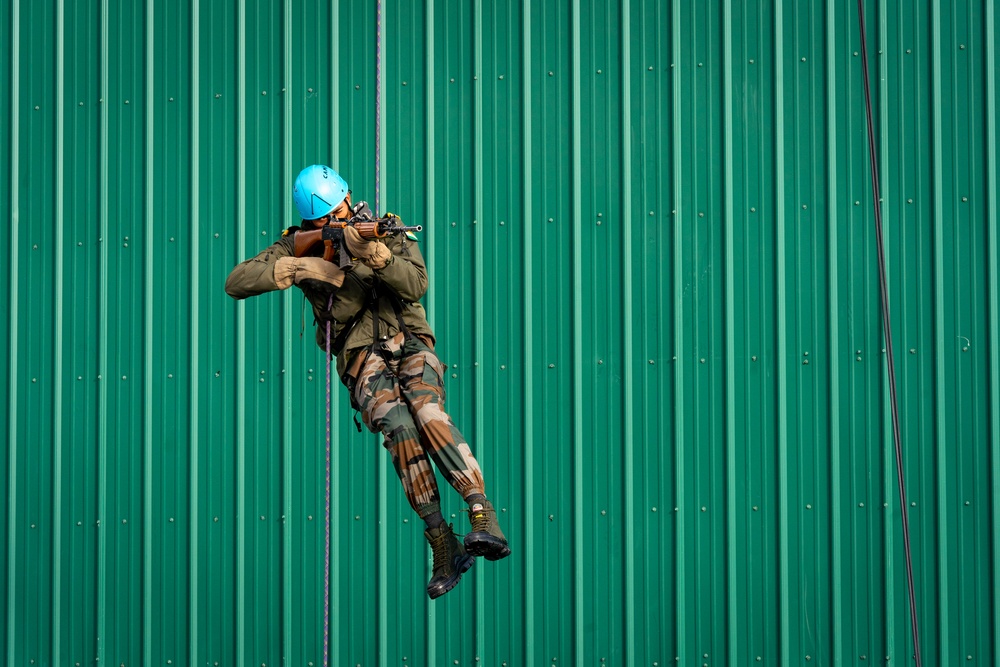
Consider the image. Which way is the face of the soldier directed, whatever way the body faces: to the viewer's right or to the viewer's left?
to the viewer's right

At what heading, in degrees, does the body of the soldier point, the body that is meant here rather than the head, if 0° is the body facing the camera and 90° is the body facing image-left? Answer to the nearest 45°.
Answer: approximately 0°
